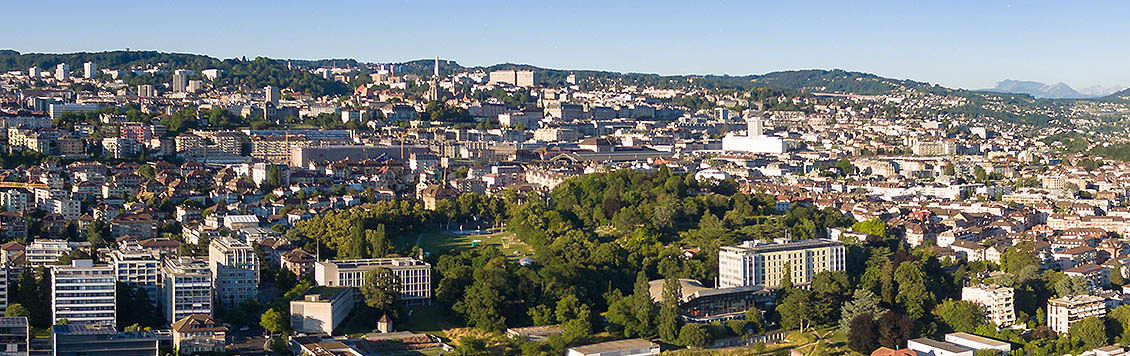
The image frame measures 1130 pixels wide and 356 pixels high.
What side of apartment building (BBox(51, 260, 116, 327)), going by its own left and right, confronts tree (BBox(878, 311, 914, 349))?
left

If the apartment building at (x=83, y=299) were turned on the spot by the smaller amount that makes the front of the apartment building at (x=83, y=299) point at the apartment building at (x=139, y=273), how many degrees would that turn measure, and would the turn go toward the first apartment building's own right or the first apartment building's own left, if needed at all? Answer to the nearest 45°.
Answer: approximately 135° to the first apartment building's own left

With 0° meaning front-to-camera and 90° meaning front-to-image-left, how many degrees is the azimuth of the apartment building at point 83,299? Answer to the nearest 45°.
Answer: approximately 0°

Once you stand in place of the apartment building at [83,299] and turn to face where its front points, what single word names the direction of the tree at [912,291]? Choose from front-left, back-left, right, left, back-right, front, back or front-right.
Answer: left

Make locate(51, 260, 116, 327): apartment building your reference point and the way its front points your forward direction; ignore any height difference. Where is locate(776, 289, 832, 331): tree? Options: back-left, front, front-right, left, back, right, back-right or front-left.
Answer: left

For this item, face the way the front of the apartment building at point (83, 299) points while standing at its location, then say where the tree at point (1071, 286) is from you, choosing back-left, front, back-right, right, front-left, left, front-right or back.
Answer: left

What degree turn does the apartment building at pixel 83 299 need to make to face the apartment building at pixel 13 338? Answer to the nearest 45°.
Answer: approximately 45° to its right

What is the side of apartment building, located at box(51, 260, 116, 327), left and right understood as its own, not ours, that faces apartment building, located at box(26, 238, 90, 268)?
back

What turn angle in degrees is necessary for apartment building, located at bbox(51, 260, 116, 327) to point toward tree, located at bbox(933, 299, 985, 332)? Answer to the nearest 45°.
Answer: approximately 90° to its left

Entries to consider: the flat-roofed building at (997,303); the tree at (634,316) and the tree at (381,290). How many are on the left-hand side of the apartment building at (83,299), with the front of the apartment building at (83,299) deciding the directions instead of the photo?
3

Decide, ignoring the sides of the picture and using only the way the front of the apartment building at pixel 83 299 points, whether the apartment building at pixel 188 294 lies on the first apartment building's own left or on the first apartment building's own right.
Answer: on the first apartment building's own left

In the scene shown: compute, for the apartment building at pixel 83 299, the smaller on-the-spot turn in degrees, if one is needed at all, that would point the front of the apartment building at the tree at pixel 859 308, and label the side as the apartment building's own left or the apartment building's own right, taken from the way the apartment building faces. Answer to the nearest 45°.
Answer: approximately 90° to the apartment building's own left

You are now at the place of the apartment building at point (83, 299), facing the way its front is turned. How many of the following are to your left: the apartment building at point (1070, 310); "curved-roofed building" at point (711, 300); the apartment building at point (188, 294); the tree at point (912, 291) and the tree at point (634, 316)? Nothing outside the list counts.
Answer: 5

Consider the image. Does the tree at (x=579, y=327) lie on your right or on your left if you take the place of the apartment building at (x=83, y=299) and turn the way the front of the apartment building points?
on your left
